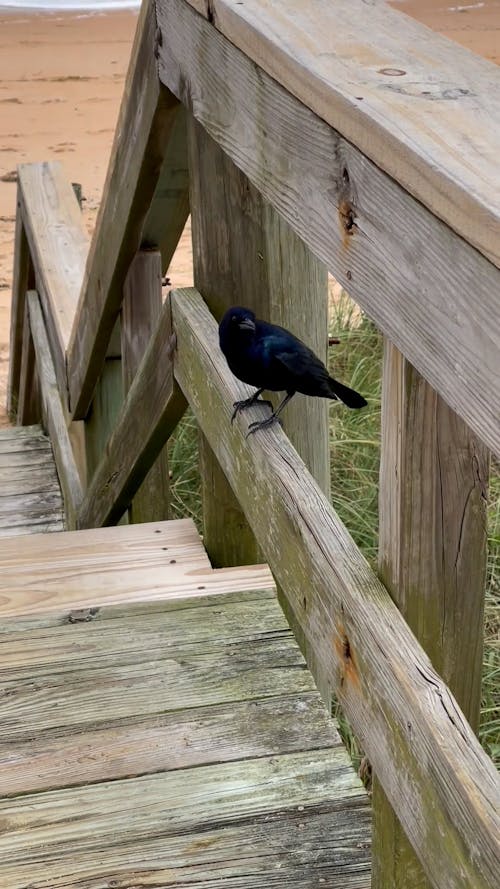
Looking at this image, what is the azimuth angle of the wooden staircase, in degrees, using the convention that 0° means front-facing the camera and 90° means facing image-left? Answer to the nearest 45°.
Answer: approximately 180°
